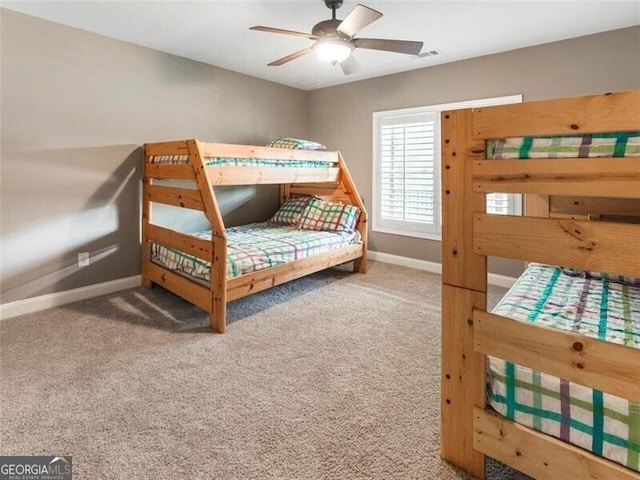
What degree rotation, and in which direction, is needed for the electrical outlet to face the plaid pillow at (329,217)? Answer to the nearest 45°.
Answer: approximately 45° to its left

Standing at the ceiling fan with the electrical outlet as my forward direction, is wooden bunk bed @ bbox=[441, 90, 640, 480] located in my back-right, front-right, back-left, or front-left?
back-left

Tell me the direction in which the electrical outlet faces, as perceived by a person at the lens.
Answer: facing the viewer and to the right of the viewer

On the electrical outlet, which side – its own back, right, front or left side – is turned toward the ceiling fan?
front

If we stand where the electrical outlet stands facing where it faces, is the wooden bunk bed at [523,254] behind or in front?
in front
